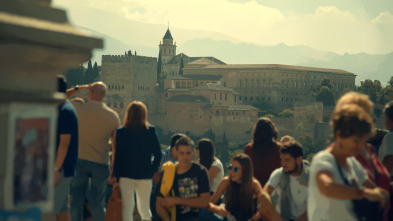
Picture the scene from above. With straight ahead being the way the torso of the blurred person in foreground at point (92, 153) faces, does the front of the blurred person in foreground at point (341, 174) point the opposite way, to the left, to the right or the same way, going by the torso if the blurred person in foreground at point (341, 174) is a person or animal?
the opposite way

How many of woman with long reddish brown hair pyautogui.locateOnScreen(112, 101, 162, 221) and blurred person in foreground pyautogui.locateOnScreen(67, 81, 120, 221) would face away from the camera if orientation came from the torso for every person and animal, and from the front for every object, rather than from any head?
2

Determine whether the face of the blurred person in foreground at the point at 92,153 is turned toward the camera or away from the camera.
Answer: away from the camera

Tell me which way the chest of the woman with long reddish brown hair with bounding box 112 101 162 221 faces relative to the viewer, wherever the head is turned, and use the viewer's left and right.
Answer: facing away from the viewer

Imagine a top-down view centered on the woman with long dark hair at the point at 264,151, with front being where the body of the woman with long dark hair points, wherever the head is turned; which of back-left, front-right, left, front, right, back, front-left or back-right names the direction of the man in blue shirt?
back-left

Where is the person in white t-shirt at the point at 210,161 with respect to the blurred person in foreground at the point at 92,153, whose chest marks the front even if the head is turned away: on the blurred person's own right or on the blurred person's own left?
on the blurred person's own right

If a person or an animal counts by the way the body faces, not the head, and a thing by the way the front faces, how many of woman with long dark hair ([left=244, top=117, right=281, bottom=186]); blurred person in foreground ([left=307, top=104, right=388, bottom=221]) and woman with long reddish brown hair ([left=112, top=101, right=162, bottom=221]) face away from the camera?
2

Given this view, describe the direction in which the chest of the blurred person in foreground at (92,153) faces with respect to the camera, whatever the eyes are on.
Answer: away from the camera

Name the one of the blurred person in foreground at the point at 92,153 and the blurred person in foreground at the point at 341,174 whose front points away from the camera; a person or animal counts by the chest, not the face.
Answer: the blurred person in foreground at the point at 92,153

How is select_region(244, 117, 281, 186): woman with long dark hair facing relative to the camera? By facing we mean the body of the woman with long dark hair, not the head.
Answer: away from the camera

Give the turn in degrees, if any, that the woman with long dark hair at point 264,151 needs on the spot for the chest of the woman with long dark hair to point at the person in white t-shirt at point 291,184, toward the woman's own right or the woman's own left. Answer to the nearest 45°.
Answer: approximately 180°
